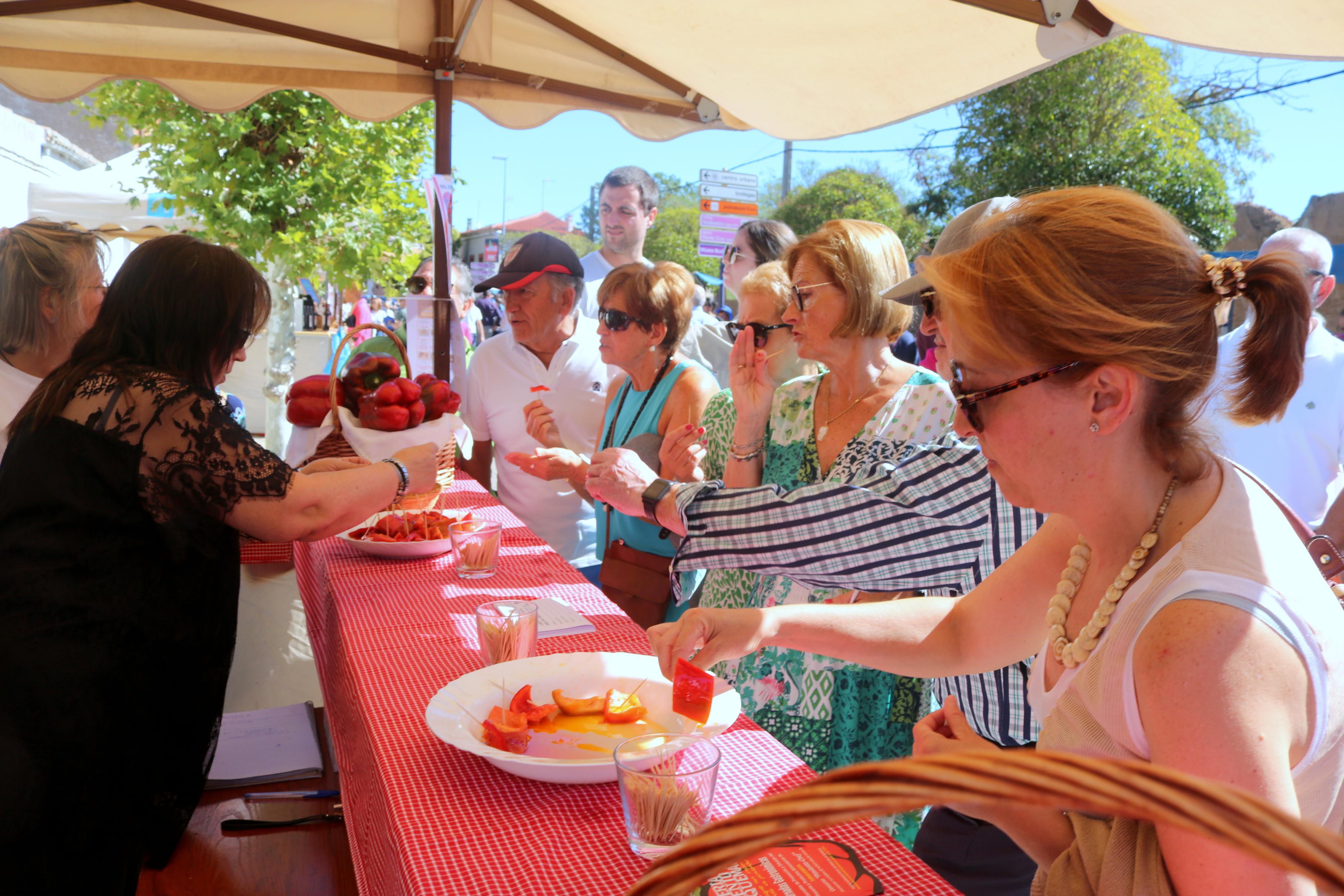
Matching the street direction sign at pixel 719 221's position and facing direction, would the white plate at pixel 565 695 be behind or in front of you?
in front

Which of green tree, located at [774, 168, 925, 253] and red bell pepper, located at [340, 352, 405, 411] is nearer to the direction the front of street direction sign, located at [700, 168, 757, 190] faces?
the red bell pepper

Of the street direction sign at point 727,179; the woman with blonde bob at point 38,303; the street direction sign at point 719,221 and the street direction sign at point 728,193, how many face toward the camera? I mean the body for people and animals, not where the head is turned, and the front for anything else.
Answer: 3

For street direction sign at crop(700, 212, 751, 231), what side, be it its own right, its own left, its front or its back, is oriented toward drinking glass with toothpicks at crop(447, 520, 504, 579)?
front

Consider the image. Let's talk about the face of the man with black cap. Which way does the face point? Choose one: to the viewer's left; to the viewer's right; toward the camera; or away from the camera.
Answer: to the viewer's left

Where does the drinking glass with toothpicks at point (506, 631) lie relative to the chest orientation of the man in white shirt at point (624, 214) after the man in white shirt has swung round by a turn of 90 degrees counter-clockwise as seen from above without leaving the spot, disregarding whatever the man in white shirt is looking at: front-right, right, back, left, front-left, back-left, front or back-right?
front-right

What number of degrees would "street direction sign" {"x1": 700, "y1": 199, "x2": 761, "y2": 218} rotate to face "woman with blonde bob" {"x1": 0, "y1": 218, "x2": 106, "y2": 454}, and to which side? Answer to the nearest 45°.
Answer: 0° — it already faces them

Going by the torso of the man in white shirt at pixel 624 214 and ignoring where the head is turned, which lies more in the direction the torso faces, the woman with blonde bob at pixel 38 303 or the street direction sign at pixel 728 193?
the woman with blonde bob

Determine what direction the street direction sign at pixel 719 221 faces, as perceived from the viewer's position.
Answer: facing the viewer

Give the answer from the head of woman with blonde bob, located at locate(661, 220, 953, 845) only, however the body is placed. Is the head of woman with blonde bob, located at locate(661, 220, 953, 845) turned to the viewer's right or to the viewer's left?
to the viewer's left

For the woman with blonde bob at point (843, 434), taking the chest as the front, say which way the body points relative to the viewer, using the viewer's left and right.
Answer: facing the viewer and to the left of the viewer

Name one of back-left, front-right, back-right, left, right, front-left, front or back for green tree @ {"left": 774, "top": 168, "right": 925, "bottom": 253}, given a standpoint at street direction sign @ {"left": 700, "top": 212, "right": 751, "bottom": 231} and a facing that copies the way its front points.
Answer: back

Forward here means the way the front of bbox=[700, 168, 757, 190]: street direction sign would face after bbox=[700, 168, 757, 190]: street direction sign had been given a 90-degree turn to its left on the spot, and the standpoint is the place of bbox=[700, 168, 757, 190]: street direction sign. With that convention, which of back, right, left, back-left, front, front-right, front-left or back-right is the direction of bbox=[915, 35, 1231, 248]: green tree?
front-left

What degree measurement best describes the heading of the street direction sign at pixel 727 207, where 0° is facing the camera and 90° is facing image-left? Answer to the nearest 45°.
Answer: approximately 0°

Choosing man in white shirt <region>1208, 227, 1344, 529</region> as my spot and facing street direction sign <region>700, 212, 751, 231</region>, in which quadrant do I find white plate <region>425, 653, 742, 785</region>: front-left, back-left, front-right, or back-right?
back-left

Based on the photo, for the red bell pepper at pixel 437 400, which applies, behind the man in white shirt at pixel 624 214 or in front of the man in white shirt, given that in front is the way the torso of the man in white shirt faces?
in front

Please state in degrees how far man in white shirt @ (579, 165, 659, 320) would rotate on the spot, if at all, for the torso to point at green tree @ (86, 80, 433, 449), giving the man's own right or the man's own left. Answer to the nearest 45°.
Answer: approximately 90° to the man's own right
